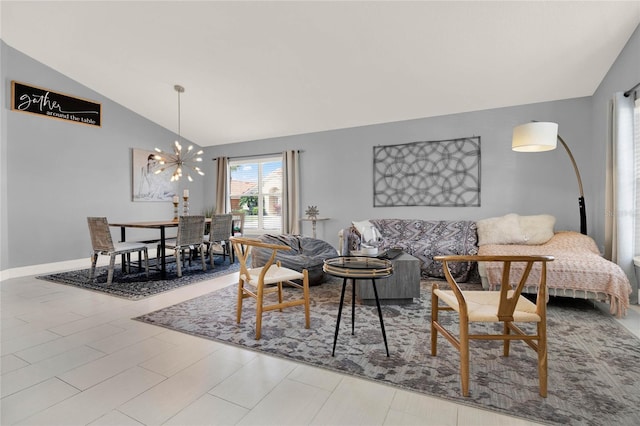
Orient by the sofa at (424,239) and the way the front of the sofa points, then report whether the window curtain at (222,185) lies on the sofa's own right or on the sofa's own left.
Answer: on the sofa's own right

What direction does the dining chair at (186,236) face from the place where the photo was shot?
facing away from the viewer and to the left of the viewer

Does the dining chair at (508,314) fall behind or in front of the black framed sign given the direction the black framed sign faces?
in front

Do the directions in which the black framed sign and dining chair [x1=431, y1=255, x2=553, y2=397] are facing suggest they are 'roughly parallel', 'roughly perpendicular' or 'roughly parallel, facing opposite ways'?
roughly perpendicular

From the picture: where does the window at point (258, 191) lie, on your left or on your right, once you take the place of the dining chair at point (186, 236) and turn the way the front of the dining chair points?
on your right

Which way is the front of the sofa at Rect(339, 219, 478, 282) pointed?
toward the camera

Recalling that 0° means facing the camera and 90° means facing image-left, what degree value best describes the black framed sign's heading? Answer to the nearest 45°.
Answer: approximately 315°

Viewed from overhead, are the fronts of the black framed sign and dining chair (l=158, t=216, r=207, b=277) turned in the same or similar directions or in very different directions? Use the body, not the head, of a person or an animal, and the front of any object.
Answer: very different directions

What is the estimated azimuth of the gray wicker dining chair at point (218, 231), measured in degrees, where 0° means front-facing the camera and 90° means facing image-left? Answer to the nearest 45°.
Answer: approximately 135°

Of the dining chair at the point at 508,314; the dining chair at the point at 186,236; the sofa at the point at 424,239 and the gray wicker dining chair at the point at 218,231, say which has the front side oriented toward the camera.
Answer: the sofa

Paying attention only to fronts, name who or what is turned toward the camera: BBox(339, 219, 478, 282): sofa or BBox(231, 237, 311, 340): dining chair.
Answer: the sofa
